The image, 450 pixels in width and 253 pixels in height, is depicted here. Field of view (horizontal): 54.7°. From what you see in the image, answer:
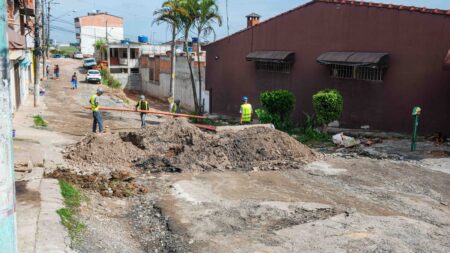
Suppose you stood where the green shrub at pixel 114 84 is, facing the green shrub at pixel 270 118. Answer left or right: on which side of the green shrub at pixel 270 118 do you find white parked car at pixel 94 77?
right

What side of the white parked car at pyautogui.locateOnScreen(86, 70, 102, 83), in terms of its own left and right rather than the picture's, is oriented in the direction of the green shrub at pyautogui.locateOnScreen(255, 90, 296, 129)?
front

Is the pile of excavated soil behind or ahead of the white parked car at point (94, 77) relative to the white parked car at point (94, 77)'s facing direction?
ahead

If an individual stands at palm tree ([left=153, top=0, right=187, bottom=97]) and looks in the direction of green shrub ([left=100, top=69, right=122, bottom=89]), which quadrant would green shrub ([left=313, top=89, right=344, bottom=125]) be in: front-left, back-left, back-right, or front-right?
back-right

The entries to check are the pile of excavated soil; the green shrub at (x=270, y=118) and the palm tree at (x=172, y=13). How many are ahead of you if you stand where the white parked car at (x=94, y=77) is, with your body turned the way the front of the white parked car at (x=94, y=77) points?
3

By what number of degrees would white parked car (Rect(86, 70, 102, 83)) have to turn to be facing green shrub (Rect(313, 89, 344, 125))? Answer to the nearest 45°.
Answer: approximately 135° to its right

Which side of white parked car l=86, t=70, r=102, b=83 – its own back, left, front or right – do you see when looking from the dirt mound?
front

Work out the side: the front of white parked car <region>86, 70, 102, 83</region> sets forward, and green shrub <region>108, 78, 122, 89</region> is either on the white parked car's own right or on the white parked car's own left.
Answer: on the white parked car's own left

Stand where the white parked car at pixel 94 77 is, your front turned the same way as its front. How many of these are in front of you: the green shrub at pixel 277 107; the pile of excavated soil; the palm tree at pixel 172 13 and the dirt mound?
4

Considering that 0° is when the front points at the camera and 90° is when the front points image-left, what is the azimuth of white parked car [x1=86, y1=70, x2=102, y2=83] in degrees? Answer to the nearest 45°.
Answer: approximately 0°
